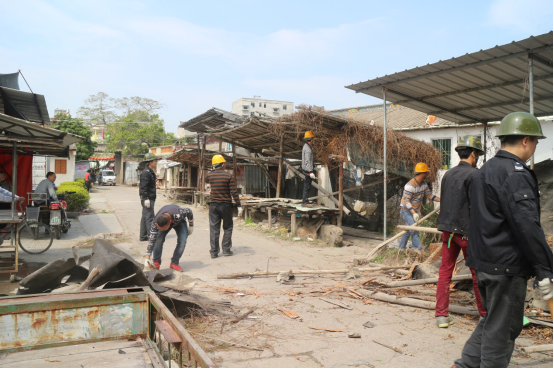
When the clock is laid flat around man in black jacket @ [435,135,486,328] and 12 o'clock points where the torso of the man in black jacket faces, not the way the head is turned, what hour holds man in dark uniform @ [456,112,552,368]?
The man in dark uniform is roughly at 4 o'clock from the man in black jacket.

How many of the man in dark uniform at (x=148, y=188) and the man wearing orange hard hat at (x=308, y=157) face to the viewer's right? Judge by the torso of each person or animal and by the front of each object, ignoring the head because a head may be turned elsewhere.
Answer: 2

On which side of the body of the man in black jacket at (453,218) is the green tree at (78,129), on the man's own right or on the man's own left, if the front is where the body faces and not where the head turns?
on the man's own left

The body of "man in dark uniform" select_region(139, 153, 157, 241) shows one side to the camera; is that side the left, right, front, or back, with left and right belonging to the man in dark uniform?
right

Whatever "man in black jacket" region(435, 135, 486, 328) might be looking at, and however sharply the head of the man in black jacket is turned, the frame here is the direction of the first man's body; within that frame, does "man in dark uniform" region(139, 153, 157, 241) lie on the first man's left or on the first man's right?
on the first man's left

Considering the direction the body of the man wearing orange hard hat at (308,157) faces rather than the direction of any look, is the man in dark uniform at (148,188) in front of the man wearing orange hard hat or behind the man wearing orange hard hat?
behind

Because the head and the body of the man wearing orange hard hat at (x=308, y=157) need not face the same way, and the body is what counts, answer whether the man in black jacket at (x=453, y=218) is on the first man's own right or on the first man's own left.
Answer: on the first man's own right
